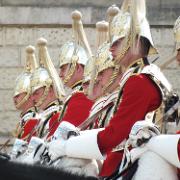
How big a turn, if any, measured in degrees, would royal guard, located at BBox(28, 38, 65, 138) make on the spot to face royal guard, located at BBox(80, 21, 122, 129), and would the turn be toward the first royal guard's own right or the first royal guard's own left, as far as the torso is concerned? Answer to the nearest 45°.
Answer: approximately 90° to the first royal guard's own left

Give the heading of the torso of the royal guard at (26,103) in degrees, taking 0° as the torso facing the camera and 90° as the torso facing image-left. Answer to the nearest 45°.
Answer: approximately 90°

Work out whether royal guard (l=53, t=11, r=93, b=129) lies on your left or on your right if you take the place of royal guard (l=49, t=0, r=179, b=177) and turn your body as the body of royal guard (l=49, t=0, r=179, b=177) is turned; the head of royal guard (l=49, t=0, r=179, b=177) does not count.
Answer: on your right

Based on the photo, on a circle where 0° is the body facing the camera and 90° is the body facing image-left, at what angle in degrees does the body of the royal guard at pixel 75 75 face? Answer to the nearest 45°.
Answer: approximately 90°

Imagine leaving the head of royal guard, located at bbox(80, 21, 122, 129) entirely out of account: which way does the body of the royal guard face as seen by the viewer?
to the viewer's left

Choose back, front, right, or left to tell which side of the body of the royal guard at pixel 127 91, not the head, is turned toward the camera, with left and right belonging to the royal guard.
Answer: left

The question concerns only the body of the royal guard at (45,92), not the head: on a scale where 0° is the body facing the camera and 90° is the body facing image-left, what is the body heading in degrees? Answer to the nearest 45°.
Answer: approximately 90°
